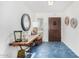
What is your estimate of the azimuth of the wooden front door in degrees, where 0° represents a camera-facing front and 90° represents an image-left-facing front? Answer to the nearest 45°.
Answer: approximately 0°

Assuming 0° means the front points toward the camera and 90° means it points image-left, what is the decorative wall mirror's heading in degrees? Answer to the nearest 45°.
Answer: approximately 315°
